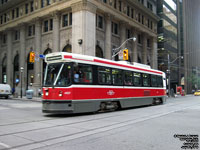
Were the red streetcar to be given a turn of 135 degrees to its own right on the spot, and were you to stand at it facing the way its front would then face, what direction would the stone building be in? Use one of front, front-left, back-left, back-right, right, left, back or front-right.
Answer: front

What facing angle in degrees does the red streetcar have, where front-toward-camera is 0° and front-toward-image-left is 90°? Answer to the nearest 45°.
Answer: approximately 45°
